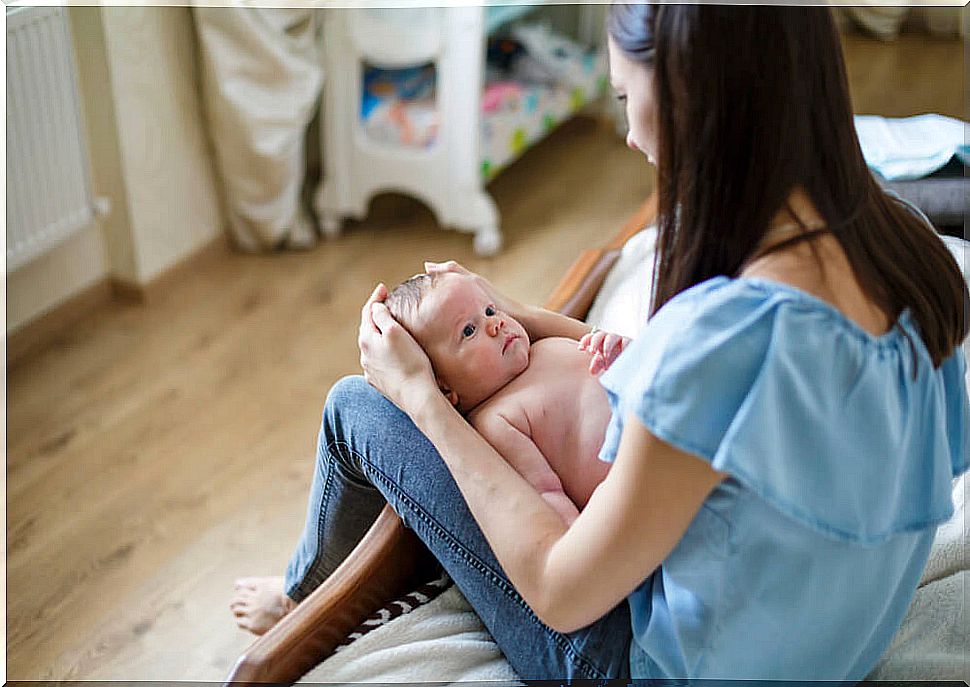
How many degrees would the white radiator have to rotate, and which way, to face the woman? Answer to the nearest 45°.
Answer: approximately 45° to its right

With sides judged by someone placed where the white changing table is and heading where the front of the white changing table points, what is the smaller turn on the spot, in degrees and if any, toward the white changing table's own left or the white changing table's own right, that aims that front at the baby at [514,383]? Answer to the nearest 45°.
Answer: approximately 45° to the white changing table's own right

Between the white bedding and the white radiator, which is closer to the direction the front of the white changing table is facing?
the white bedding

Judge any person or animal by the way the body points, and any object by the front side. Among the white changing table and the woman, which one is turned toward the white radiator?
the woman

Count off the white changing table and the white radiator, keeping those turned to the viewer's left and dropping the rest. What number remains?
0

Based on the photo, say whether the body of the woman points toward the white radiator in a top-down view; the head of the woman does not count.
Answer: yes

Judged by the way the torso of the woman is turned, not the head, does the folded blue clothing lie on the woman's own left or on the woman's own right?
on the woman's own right

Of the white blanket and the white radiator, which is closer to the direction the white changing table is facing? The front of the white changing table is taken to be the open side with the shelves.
the white blanket

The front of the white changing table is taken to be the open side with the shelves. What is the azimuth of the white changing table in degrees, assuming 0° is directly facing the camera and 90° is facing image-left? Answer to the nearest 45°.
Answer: approximately 315°

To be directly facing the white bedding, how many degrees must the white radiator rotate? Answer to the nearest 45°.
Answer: approximately 45° to its right
